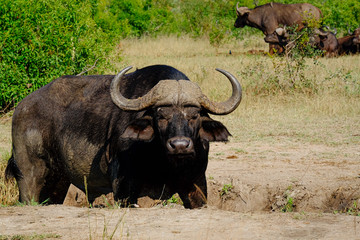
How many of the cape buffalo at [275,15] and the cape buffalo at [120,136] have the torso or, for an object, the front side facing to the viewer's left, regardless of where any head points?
1

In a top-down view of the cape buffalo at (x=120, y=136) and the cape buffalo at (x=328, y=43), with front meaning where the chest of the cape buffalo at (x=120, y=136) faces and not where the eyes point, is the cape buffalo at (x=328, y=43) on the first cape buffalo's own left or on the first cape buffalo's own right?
on the first cape buffalo's own left

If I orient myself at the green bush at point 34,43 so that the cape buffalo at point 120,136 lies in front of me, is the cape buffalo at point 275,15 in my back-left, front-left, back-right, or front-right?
back-left

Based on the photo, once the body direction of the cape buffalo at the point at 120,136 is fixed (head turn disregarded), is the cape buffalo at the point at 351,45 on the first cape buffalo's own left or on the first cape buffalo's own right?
on the first cape buffalo's own left

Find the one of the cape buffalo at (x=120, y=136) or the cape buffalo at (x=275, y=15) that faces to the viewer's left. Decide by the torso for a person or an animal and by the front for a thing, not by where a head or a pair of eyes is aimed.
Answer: the cape buffalo at (x=275, y=15)

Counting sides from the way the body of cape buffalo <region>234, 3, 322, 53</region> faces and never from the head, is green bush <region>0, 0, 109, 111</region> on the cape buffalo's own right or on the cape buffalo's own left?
on the cape buffalo's own left

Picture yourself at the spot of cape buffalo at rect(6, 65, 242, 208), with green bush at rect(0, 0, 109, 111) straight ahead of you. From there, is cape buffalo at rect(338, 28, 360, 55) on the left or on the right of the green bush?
right

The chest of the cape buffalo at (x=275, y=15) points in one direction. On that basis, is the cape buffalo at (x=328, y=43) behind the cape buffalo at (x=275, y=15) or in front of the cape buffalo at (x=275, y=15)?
behind

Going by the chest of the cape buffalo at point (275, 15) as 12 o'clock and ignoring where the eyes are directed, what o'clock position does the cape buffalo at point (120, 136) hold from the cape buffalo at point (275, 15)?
the cape buffalo at point (120, 136) is roughly at 9 o'clock from the cape buffalo at point (275, 15).

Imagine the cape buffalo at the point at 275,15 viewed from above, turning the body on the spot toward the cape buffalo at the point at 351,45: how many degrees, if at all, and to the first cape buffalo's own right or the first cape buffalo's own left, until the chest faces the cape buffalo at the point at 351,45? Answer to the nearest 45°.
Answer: approximately 180°

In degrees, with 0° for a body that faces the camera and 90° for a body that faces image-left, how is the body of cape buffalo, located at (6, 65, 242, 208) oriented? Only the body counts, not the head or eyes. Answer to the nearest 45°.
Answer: approximately 315°

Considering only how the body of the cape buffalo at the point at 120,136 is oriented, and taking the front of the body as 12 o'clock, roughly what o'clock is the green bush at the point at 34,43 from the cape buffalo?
The green bush is roughly at 7 o'clock from the cape buffalo.

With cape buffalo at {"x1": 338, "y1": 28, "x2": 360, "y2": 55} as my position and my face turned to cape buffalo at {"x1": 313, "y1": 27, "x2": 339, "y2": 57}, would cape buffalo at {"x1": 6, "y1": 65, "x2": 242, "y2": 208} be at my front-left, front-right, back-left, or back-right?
front-left

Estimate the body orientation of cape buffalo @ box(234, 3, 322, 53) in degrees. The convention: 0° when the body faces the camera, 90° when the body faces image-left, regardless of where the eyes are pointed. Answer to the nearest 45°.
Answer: approximately 90°

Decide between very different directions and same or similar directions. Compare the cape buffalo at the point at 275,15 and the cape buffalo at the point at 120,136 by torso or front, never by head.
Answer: very different directions
